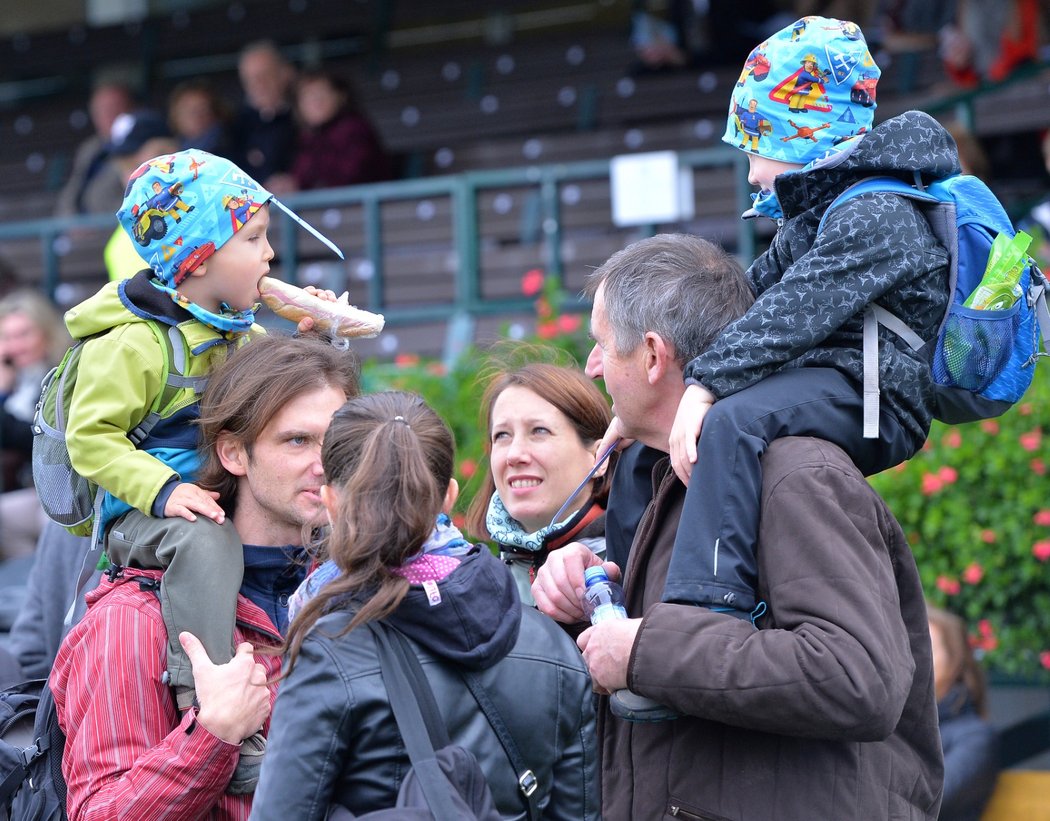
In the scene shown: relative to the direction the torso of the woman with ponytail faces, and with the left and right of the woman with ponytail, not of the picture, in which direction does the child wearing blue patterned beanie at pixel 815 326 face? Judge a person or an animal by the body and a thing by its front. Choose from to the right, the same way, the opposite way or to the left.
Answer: to the left

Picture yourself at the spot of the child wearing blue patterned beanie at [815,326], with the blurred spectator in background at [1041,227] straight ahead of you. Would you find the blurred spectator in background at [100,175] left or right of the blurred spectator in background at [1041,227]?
left

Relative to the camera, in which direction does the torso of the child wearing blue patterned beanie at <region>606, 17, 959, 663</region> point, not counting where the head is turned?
to the viewer's left

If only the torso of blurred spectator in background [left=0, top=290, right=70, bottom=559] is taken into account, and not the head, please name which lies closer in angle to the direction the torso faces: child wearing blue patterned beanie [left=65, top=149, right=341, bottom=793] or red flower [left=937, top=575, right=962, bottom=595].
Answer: the child wearing blue patterned beanie

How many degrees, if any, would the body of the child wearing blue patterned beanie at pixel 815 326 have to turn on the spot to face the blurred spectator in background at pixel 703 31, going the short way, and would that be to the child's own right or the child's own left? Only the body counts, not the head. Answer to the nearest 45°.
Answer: approximately 90° to the child's own right

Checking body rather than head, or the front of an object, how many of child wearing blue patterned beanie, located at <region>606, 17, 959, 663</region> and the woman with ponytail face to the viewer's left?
1

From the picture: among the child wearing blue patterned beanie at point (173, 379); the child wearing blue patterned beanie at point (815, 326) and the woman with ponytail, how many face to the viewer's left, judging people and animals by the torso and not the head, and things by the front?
1

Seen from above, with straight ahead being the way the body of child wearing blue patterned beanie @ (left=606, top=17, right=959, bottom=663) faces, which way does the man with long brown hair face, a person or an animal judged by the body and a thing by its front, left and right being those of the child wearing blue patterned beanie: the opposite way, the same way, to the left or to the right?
the opposite way

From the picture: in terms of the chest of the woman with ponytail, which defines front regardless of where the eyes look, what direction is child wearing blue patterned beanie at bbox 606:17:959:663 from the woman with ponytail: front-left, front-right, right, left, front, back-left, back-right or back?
right

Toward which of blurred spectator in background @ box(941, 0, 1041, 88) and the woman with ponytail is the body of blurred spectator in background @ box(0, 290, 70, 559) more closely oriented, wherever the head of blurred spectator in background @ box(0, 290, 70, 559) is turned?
the woman with ponytail

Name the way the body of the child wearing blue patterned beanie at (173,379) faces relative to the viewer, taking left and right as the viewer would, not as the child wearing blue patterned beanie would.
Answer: facing to the right of the viewer

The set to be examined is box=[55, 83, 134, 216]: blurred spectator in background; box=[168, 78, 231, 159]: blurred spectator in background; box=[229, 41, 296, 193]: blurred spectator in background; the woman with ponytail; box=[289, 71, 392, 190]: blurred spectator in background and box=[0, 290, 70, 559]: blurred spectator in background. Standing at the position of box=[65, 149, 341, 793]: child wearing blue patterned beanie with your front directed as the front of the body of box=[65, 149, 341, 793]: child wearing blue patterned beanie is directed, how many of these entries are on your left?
5

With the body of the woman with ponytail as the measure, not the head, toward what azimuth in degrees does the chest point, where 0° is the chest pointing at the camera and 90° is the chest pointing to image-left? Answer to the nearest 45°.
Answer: approximately 180°

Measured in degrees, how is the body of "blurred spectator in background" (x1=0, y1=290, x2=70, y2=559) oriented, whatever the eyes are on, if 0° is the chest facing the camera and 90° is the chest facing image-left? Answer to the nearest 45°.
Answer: approximately 45°

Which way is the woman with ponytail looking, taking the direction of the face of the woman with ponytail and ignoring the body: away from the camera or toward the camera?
away from the camera
